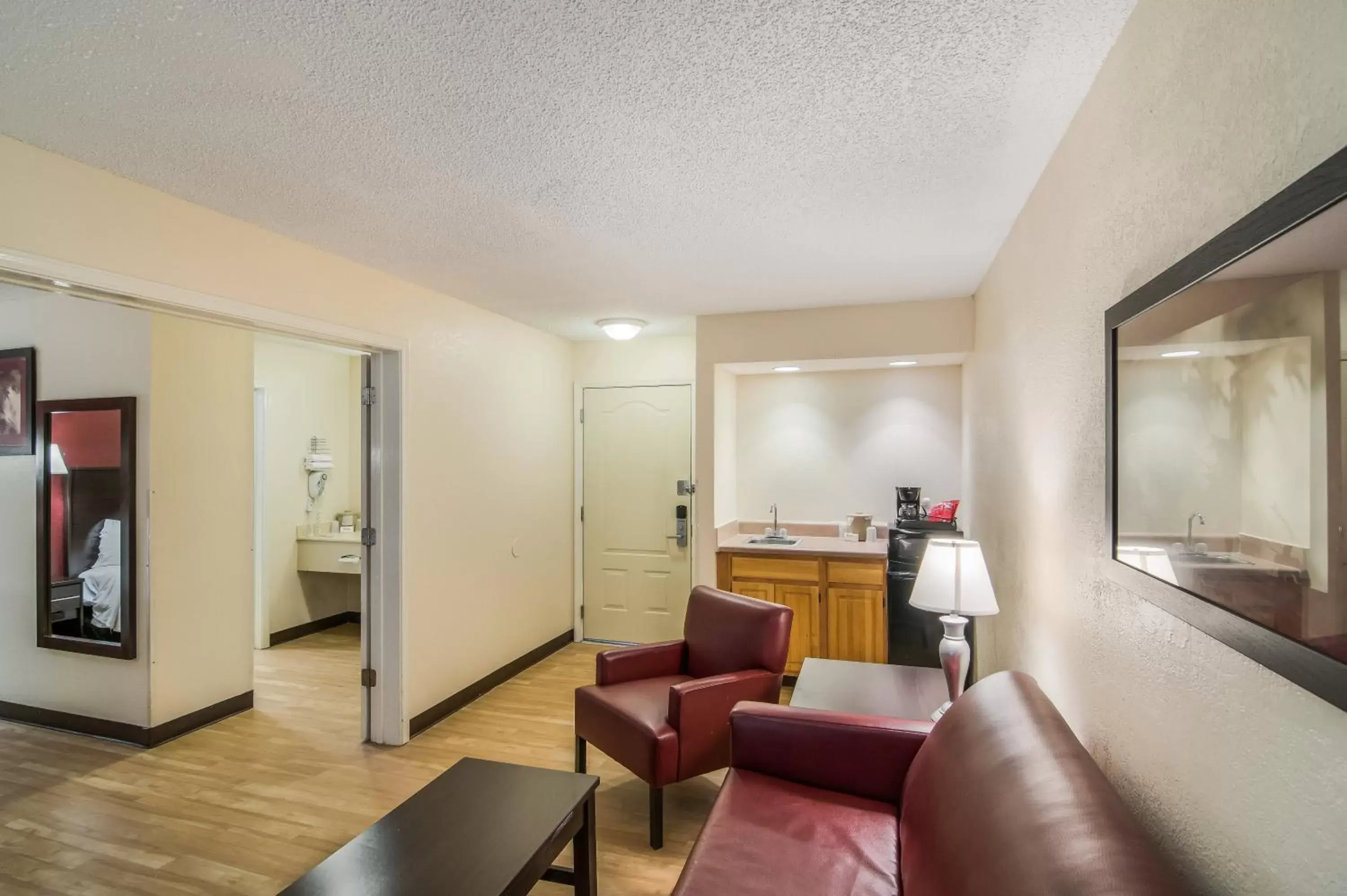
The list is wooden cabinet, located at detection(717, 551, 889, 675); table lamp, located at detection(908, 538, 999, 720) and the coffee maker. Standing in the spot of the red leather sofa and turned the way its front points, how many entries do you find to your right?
3

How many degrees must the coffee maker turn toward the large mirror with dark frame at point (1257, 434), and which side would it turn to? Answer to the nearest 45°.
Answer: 0° — it already faces it

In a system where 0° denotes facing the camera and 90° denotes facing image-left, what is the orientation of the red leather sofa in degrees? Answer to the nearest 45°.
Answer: approximately 90°

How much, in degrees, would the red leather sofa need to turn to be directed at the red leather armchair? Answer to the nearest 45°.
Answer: approximately 45° to its right

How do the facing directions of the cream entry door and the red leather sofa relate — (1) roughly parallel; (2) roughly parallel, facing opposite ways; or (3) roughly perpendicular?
roughly perpendicular

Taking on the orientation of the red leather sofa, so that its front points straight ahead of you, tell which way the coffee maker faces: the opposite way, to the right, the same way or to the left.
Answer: to the left

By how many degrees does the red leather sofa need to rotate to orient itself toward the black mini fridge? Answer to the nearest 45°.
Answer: approximately 90° to its right
